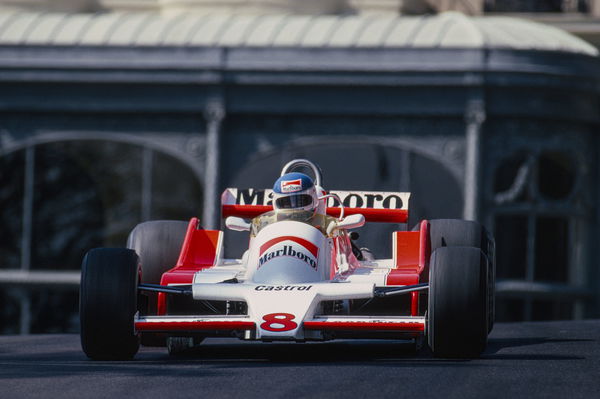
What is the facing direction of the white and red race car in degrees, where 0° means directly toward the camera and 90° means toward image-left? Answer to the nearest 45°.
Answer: approximately 0°
